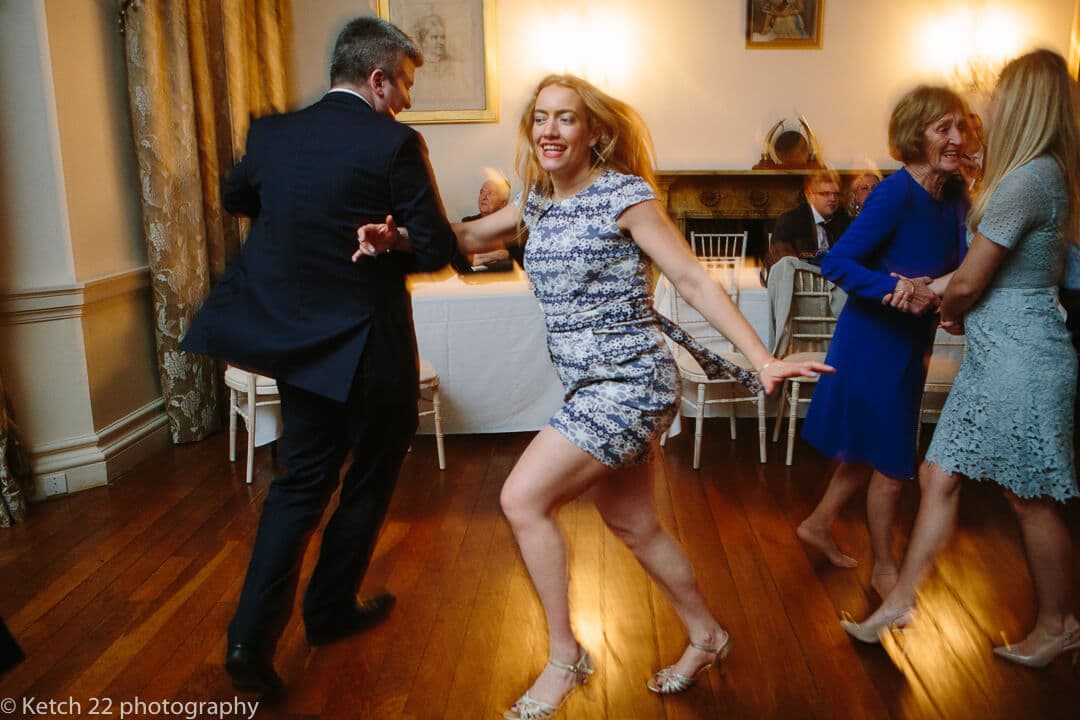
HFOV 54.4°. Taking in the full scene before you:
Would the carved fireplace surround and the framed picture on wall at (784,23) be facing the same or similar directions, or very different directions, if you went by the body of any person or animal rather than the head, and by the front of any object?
same or similar directions

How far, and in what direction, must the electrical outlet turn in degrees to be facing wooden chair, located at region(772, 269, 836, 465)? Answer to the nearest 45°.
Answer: approximately 90° to its left

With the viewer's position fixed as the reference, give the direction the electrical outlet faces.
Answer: facing the viewer

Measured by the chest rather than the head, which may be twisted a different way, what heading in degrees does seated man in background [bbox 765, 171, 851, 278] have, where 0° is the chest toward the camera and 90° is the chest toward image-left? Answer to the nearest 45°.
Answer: approximately 315°

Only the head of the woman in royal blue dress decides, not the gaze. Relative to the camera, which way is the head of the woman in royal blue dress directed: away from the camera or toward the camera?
toward the camera

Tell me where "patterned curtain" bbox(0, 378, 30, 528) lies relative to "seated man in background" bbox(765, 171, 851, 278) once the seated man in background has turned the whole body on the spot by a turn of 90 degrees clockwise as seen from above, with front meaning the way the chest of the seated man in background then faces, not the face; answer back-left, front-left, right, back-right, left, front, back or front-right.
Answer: front

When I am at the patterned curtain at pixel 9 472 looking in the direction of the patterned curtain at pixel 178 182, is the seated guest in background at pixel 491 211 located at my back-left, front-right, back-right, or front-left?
front-right

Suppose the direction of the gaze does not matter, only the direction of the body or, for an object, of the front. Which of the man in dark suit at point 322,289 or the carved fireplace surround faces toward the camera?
the carved fireplace surround

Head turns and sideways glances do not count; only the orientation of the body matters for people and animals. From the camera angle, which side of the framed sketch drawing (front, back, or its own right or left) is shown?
front

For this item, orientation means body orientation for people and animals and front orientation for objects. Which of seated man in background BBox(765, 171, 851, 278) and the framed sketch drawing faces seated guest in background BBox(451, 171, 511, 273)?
the framed sketch drawing

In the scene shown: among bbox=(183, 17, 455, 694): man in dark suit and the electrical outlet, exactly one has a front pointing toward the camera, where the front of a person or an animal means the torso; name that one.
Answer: the electrical outlet

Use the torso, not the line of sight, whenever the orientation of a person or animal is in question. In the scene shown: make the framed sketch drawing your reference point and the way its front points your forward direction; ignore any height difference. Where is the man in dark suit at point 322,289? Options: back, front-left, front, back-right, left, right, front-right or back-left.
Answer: front

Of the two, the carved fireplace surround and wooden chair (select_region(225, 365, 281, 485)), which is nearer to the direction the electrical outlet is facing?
the wooden chair

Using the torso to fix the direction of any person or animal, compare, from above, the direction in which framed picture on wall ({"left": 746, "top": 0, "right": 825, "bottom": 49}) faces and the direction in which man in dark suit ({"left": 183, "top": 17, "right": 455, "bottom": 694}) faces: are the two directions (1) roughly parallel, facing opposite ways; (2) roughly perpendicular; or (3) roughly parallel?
roughly parallel, facing opposite ways

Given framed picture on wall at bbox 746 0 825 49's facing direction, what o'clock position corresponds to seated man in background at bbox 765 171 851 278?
The seated man in background is roughly at 12 o'clock from the framed picture on wall.

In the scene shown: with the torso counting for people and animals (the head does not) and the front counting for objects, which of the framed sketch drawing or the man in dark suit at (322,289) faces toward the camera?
the framed sketch drawing

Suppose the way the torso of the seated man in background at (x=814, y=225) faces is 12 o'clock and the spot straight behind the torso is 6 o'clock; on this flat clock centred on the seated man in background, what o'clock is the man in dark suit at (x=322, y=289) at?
The man in dark suit is roughly at 2 o'clock from the seated man in background.

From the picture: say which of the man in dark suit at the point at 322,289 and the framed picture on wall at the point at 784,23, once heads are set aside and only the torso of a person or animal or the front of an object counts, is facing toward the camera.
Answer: the framed picture on wall
